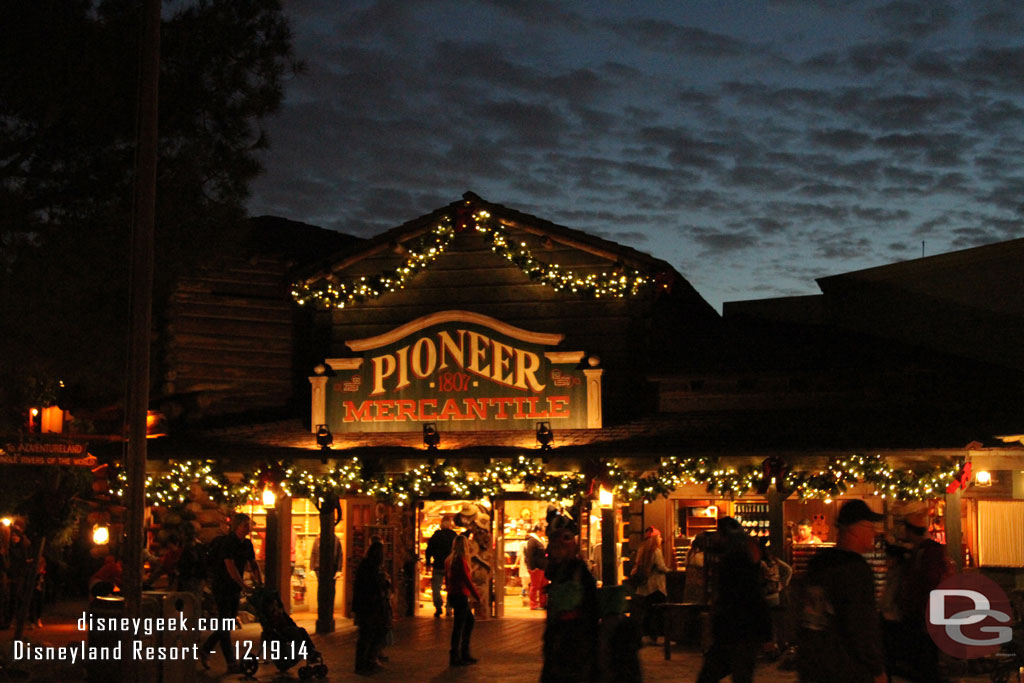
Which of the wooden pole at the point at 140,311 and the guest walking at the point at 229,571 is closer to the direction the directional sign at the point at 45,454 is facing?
the wooden pole

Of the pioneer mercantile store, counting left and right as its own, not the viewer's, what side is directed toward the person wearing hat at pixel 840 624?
front

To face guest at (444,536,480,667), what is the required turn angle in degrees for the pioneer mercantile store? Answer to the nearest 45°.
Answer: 0° — it already faces them

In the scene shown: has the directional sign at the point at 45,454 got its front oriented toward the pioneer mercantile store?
no

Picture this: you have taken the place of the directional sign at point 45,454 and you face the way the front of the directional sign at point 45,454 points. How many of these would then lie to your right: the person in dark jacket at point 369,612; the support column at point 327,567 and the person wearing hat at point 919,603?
0

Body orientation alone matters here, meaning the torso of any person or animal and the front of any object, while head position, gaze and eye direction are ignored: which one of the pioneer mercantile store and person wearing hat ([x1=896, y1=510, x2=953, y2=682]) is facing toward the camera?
the pioneer mercantile store

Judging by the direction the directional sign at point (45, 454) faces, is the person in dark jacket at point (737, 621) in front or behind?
in front

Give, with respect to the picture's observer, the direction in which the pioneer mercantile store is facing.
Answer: facing the viewer

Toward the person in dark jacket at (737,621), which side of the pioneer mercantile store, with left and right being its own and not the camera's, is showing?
front

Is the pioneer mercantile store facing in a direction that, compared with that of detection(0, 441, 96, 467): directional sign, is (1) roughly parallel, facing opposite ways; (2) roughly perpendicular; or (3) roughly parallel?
roughly parallel

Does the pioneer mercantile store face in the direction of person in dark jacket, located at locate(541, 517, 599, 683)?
yes

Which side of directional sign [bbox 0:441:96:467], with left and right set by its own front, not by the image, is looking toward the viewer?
front
